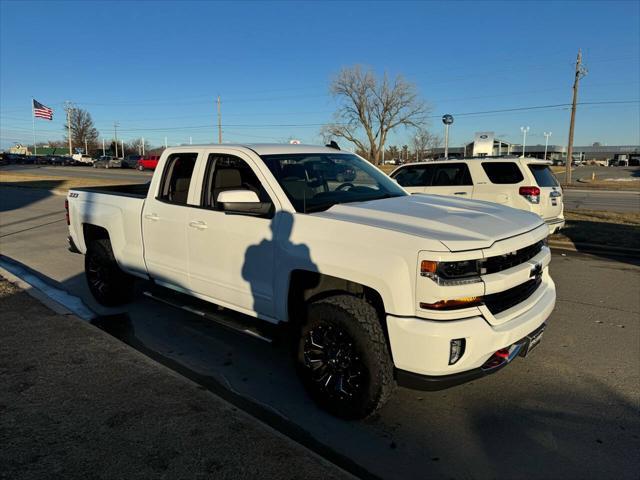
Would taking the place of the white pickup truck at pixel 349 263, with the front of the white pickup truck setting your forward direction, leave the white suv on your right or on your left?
on your left

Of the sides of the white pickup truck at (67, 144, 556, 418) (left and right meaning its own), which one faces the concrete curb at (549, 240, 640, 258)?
left
